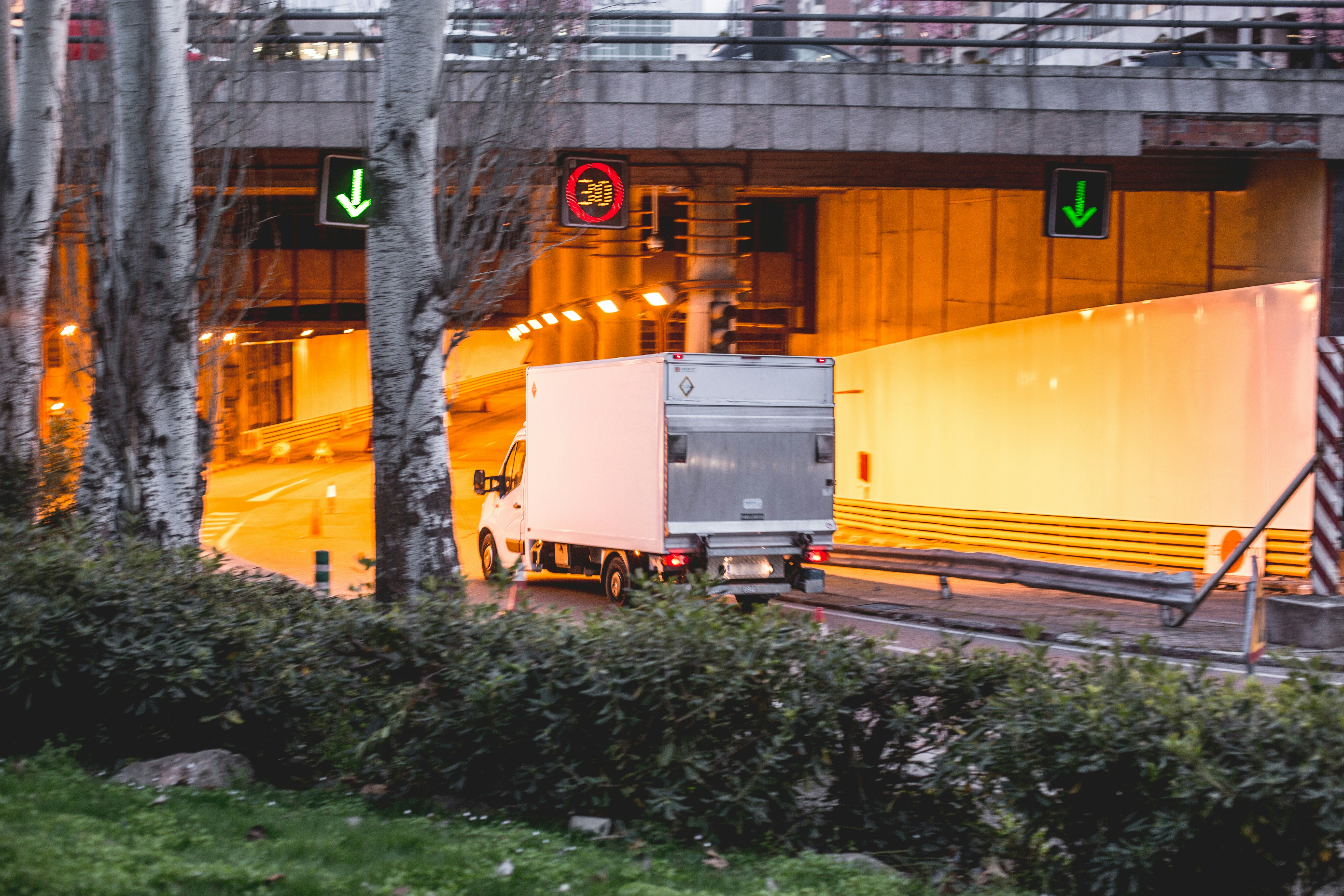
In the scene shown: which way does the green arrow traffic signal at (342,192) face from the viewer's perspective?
toward the camera

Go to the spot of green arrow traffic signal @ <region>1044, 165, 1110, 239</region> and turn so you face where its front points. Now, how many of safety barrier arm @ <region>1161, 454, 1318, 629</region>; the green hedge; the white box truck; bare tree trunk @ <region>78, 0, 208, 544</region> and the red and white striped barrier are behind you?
0

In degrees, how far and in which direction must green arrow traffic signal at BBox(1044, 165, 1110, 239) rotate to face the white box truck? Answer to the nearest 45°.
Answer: approximately 45° to its right

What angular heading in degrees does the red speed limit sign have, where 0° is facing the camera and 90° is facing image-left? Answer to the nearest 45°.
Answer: approximately 0°

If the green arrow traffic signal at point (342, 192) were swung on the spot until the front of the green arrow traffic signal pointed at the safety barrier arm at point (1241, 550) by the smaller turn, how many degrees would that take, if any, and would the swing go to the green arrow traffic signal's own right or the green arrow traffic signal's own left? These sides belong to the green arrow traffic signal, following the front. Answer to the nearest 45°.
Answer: approximately 90° to the green arrow traffic signal's own left

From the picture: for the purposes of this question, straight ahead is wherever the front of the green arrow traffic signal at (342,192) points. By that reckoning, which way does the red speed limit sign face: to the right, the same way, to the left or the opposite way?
the same way

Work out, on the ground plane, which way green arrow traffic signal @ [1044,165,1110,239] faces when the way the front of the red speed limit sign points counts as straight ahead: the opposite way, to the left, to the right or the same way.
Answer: the same way

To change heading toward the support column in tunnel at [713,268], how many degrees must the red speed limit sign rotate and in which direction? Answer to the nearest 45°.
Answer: approximately 135° to its left

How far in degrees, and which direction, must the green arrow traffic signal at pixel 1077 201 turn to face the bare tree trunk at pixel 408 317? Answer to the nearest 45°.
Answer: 0° — it already faces it

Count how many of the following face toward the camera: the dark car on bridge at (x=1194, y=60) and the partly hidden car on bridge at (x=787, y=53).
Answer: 0

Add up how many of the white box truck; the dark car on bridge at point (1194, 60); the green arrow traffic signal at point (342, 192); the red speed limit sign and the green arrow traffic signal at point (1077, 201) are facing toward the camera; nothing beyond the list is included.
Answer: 3

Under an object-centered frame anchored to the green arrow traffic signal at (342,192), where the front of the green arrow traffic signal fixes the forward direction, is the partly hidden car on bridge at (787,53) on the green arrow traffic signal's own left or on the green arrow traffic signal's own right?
on the green arrow traffic signal's own left

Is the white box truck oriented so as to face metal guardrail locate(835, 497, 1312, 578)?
no

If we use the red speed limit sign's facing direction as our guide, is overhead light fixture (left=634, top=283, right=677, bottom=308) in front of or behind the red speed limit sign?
behind

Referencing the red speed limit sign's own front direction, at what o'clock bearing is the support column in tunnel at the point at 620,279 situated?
The support column in tunnel is roughly at 6 o'clock from the red speed limit sign.

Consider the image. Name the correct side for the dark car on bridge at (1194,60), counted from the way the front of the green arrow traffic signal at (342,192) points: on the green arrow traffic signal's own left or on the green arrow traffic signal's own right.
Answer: on the green arrow traffic signal's own left
